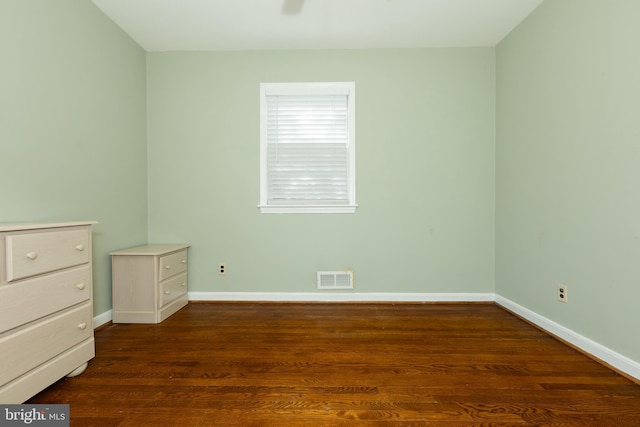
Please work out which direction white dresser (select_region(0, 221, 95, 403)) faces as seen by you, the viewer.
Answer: facing the viewer and to the right of the viewer

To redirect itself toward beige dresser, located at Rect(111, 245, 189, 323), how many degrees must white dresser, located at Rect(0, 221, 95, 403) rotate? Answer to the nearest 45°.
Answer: approximately 90° to its left
